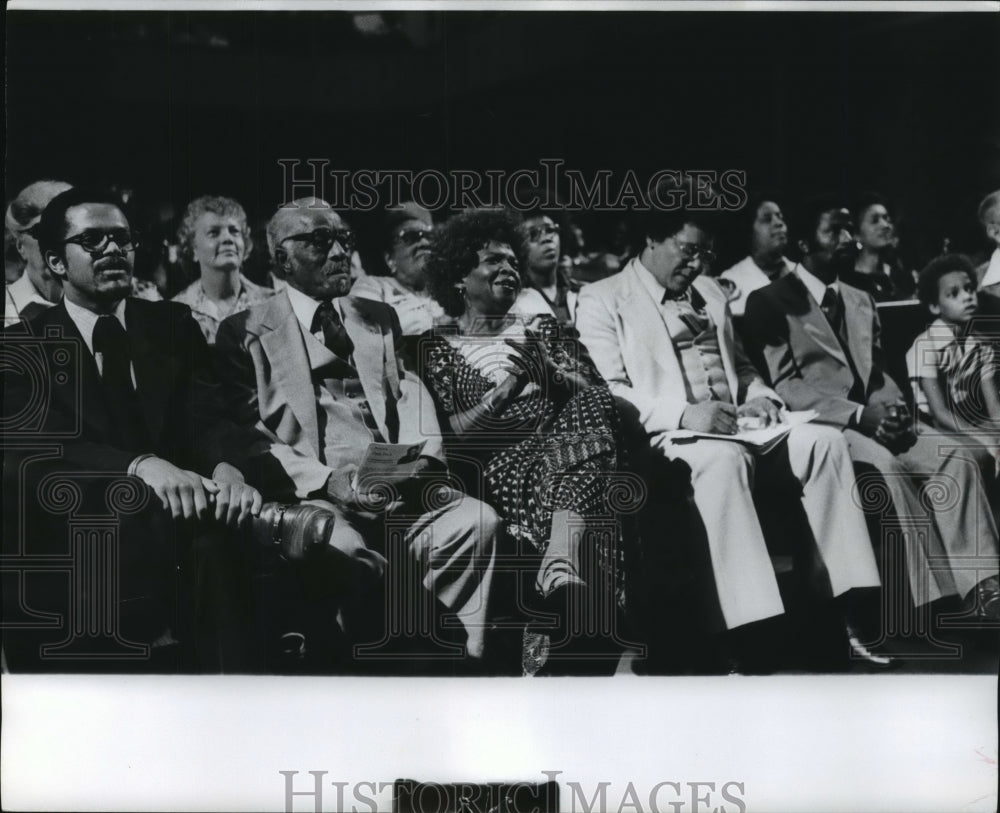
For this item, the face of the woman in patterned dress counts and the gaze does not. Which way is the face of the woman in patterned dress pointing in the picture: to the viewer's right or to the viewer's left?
to the viewer's right

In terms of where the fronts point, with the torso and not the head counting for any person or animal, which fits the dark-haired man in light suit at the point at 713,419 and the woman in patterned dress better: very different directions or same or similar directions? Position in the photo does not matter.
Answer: same or similar directions

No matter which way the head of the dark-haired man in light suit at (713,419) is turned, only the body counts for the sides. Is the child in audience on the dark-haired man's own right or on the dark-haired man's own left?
on the dark-haired man's own left

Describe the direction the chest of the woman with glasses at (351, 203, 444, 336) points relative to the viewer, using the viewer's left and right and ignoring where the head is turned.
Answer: facing the viewer and to the right of the viewer

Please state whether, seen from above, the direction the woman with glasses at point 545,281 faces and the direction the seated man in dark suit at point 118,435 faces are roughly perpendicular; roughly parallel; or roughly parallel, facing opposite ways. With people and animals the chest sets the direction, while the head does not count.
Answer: roughly parallel

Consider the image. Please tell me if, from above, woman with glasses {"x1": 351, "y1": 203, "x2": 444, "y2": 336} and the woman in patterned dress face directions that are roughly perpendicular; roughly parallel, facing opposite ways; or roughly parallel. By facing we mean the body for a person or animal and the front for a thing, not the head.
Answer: roughly parallel

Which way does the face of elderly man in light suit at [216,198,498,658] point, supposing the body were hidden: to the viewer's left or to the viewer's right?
to the viewer's right

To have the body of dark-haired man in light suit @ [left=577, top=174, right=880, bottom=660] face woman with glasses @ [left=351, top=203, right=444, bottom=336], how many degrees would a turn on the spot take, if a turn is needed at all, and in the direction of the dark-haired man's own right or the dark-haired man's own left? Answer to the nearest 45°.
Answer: approximately 135° to the dark-haired man's own right

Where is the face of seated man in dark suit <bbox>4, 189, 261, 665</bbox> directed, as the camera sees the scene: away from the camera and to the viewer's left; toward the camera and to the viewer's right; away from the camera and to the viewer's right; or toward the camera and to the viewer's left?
toward the camera and to the viewer's right

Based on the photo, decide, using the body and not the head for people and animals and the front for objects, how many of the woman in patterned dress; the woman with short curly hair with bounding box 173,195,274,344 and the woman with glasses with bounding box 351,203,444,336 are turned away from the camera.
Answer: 0

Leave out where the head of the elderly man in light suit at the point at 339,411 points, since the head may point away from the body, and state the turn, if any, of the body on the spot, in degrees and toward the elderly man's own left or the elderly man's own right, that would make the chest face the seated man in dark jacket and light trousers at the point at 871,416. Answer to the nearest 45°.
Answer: approximately 45° to the elderly man's own left

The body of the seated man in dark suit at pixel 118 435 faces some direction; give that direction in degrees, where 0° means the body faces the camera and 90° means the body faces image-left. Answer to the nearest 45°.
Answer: approximately 315°
